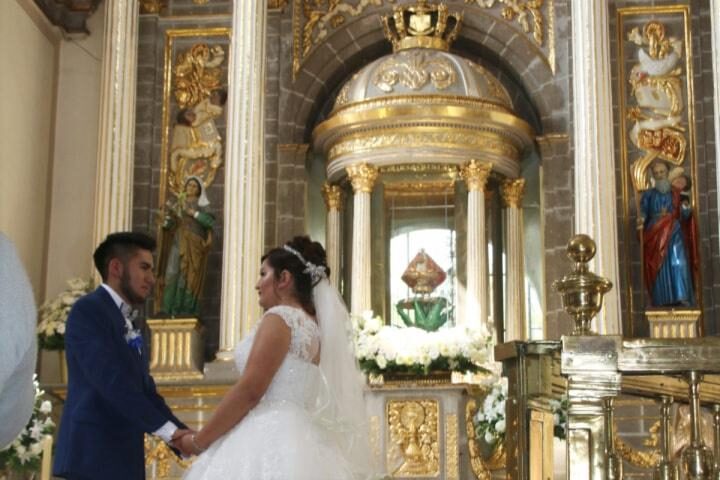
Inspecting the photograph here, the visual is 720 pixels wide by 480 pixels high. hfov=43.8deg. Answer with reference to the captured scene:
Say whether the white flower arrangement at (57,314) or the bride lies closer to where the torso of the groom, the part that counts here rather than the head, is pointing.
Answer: the bride

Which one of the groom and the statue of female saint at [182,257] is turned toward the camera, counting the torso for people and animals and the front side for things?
the statue of female saint

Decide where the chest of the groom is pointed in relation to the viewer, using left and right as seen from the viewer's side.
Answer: facing to the right of the viewer

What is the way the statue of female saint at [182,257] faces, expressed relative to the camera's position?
facing the viewer

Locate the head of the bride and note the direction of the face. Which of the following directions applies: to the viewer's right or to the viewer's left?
to the viewer's left

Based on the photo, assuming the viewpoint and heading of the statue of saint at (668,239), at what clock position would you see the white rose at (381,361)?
The white rose is roughly at 1 o'clock from the statue of saint.

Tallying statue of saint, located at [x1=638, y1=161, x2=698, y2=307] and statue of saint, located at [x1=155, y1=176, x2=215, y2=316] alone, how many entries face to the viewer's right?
0

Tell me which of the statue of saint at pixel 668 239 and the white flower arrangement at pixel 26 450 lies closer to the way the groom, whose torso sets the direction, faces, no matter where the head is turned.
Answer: the statue of saint

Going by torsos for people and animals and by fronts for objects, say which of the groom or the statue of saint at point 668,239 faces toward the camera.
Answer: the statue of saint

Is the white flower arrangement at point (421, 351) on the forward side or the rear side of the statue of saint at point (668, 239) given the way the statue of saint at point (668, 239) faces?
on the forward side

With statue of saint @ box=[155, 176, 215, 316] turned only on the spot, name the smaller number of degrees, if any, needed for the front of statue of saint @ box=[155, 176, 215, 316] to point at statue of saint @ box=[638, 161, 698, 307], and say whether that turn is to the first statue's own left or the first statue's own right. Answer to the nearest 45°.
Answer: approximately 90° to the first statue's own left

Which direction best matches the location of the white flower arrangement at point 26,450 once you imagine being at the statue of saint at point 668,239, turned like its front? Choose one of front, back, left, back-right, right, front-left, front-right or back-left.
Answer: front-right

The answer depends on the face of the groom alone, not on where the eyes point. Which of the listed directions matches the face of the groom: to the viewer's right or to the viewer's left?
to the viewer's right

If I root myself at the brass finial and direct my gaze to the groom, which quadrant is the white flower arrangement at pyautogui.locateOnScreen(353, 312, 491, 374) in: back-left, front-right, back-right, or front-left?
front-right

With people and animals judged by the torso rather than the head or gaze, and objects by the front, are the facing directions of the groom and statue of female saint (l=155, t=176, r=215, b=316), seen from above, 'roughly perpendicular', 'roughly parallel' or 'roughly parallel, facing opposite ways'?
roughly perpendicular

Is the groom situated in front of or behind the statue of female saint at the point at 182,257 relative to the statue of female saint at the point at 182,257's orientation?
in front

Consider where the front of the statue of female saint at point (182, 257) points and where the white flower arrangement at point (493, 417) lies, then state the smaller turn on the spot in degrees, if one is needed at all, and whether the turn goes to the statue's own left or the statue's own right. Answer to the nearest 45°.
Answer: approximately 45° to the statue's own left

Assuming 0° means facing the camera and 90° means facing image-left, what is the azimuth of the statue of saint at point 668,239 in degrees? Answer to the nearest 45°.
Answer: approximately 0°
